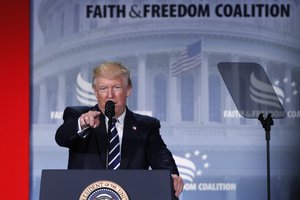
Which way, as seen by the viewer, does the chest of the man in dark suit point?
toward the camera

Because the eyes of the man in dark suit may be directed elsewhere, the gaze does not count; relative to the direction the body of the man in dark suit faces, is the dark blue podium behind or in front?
in front

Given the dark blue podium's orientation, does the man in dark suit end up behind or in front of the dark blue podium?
behind

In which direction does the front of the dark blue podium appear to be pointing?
toward the camera

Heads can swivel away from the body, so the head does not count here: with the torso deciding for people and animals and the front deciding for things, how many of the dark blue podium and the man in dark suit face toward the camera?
2
